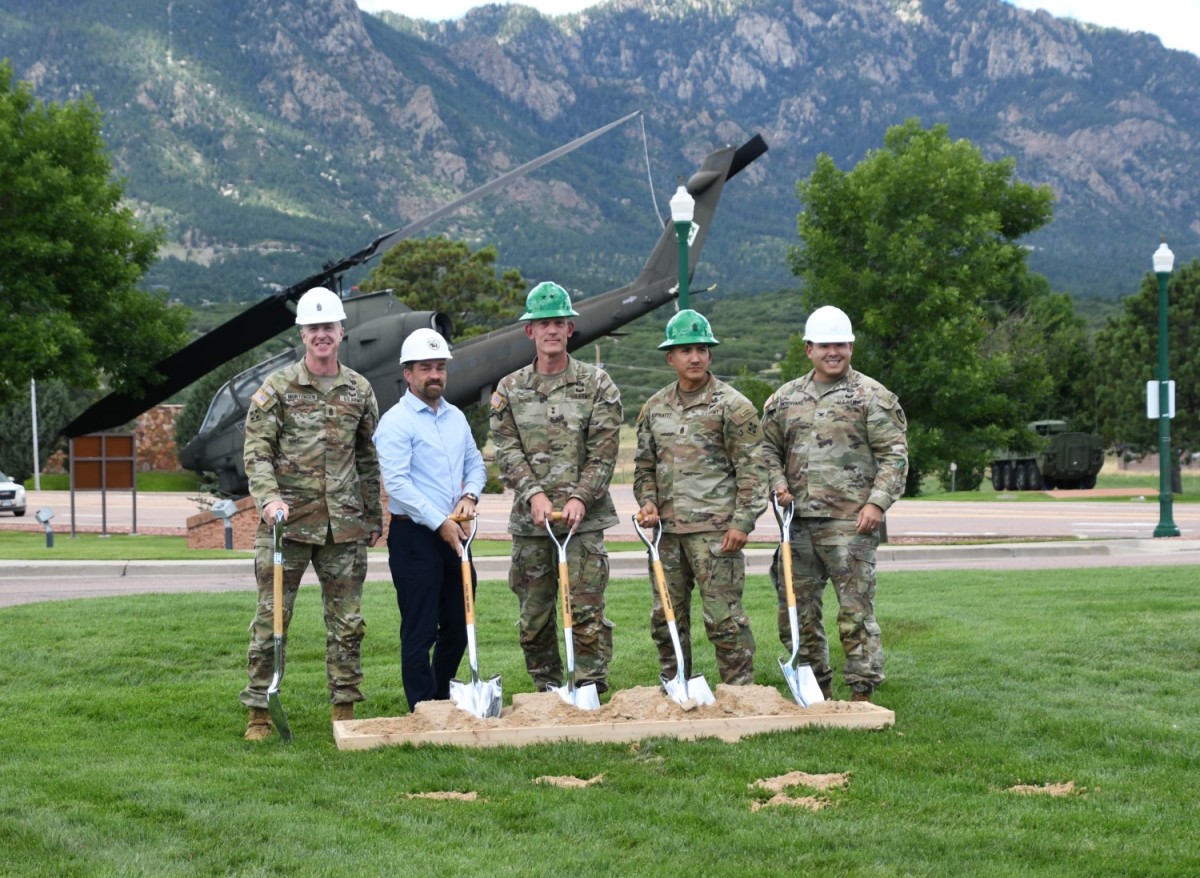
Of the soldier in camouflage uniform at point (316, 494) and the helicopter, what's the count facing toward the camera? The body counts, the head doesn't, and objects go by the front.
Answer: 1

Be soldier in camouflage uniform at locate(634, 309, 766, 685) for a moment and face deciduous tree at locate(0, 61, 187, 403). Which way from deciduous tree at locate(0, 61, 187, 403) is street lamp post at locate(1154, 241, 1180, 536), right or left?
right

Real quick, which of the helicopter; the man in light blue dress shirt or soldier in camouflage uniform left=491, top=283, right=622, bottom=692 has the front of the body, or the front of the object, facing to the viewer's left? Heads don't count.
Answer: the helicopter

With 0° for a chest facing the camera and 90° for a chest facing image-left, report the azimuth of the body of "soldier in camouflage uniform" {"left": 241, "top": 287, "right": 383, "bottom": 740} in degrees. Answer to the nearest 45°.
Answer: approximately 0°

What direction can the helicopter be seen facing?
to the viewer's left

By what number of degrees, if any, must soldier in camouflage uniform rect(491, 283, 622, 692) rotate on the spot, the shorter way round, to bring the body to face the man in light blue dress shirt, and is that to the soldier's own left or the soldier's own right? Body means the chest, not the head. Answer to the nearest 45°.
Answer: approximately 90° to the soldier's own right

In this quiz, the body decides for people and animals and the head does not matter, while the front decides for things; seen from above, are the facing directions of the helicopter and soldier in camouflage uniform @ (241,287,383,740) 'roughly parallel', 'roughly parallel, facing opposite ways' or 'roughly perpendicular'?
roughly perpendicular

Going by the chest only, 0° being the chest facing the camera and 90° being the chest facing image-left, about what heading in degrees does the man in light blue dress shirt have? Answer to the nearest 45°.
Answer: approximately 315°

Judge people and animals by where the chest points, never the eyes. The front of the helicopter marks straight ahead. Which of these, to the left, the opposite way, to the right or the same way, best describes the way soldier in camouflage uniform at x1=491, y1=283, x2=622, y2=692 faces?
to the left

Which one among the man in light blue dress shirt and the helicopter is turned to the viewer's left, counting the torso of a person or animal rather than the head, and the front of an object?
the helicopter

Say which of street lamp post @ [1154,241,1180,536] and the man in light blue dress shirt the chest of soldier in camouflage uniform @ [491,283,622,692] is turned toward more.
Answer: the man in light blue dress shirt

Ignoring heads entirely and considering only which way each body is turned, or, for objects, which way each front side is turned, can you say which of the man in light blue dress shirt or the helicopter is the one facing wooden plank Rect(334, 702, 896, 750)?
the man in light blue dress shirt

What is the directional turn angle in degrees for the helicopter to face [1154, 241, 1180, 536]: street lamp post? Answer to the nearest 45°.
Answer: approximately 180°

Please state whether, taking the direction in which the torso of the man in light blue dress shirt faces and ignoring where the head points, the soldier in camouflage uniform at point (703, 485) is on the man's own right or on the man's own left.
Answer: on the man's own left
